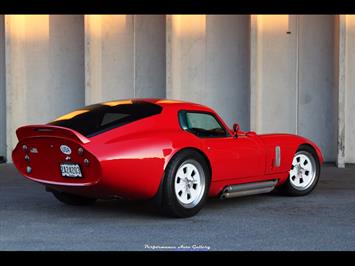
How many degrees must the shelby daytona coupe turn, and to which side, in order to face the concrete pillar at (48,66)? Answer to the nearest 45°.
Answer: approximately 45° to its left

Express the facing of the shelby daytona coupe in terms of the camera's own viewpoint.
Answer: facing away from the viewer and to the right of the viewer

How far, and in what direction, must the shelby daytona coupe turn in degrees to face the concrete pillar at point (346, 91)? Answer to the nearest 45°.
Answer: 0° — it already faces it

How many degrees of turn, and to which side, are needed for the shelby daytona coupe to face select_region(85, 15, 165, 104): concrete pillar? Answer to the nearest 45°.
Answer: approximately 45° to its left

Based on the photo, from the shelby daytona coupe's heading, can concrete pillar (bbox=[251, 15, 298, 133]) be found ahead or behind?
ahead

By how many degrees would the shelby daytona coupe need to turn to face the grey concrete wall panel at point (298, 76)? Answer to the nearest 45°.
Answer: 0° — it already faces it
